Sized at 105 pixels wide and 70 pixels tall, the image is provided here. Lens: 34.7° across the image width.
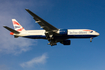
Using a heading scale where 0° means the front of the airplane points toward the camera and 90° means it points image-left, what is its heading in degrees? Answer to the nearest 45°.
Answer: approximately 270°
